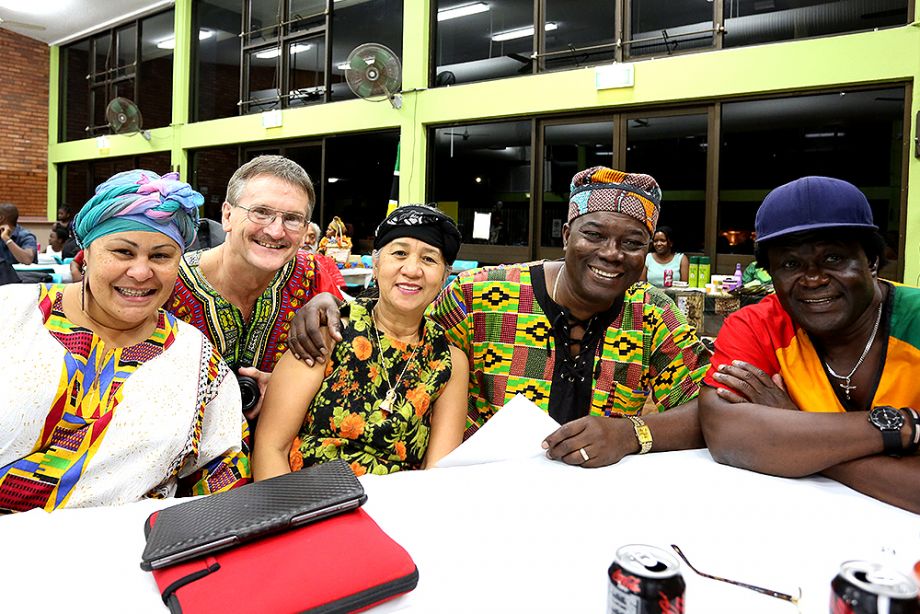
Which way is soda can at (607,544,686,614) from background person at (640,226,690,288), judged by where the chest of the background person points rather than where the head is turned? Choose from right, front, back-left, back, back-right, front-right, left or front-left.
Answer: front

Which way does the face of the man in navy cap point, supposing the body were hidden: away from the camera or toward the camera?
toward the camera

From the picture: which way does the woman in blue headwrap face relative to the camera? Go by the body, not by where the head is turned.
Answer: toward the camera

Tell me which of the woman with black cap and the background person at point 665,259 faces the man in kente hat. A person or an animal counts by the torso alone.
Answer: the background person

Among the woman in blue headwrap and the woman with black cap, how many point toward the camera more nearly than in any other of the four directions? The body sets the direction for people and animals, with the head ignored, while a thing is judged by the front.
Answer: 2

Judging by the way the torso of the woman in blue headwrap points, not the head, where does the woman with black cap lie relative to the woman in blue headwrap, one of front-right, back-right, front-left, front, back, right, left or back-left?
left

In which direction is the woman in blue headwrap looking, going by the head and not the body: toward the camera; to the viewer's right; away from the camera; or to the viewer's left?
toward the camera

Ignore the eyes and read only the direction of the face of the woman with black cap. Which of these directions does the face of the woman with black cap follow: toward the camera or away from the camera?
toward the camera

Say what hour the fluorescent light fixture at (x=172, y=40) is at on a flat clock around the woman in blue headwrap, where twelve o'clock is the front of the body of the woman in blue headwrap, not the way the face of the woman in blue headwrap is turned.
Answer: The fluorescent light fixture is roughly at 6 o'clock from the woman in blue headwrap.

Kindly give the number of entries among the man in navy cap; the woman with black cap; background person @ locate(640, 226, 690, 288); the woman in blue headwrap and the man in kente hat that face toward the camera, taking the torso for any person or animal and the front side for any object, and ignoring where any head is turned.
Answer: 5

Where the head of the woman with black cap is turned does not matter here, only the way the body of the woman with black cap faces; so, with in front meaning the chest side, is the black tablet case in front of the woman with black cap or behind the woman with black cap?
in front

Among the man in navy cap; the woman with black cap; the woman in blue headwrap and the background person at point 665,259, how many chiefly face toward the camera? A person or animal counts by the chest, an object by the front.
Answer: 4

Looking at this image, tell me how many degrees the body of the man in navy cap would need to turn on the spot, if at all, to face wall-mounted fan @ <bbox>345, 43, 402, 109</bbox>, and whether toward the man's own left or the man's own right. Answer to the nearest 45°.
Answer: approximately 135° to the man's own right

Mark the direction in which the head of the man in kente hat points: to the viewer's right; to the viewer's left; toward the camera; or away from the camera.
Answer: toward the camera

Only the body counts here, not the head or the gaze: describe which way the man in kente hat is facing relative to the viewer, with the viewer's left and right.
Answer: facing the viewer

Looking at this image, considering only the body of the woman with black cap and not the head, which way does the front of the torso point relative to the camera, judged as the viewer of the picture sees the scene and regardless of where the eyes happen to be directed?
toward the camera
